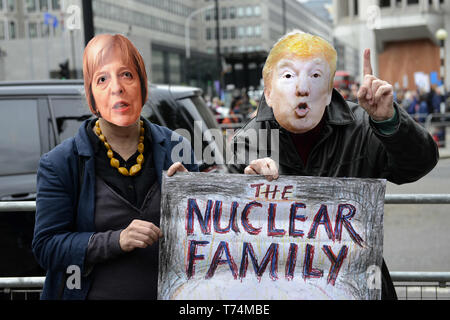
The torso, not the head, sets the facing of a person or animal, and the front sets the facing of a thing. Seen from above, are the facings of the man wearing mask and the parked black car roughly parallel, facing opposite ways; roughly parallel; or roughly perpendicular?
roughly perpendicular

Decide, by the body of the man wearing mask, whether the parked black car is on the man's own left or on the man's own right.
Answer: on the man's own right

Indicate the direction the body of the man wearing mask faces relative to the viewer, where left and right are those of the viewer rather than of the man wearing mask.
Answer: facing the viewer

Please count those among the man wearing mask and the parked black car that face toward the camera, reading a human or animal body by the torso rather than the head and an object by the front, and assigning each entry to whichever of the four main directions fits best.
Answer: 1

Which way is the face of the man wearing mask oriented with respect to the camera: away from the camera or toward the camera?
toward the camera
